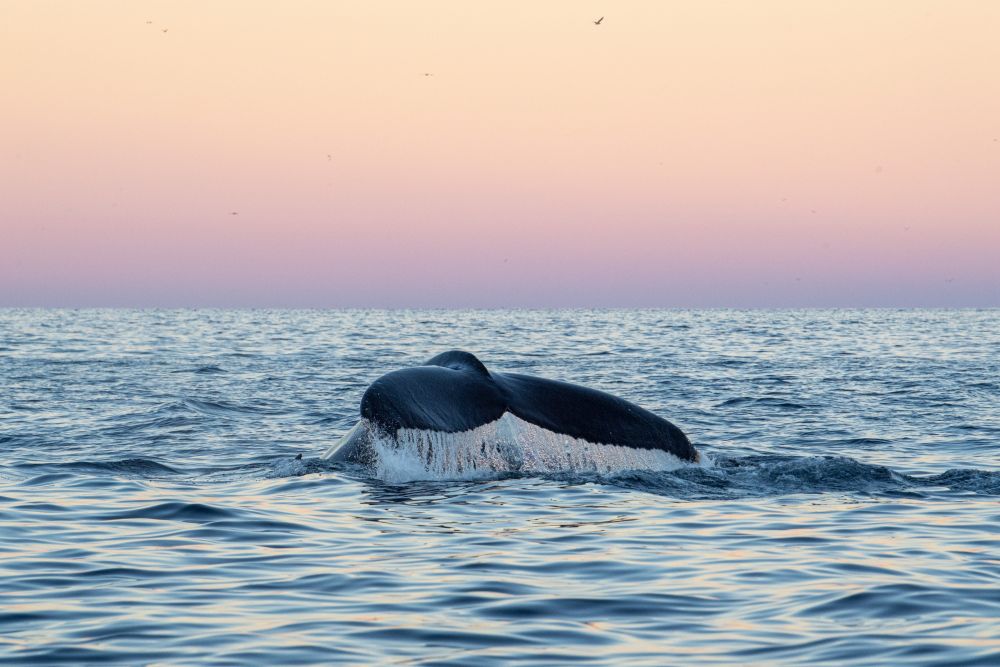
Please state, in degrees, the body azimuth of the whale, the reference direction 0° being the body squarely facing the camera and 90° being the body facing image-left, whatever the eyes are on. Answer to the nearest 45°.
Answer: approximately 135°
